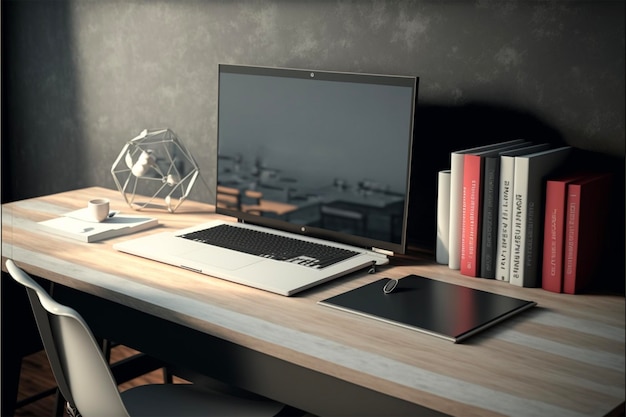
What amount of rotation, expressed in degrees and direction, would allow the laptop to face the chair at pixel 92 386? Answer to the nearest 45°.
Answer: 0° — it already faces it

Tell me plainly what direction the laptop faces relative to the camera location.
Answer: facing the viewer and to the left of the viewer

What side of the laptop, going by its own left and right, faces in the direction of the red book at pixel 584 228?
left
